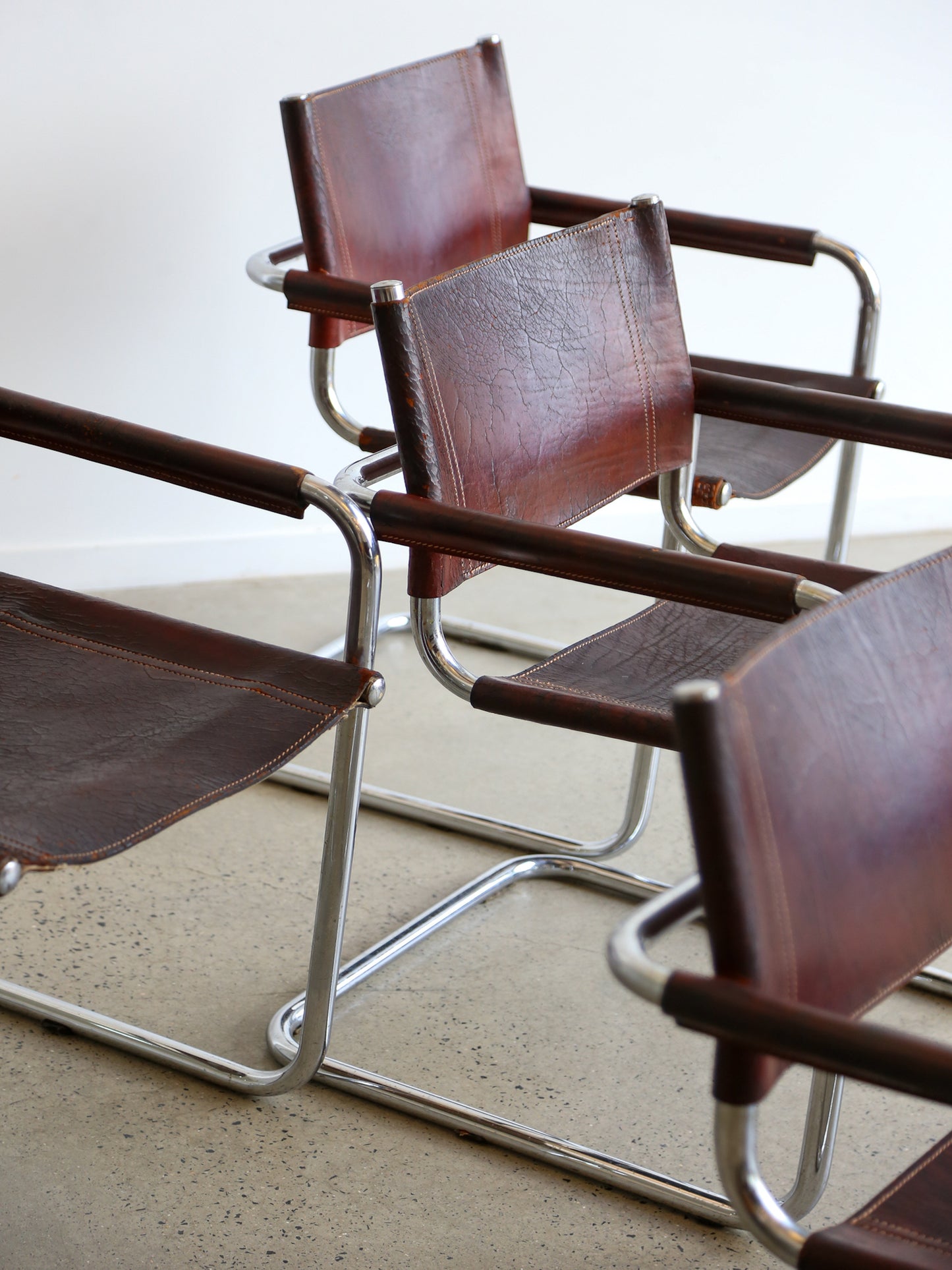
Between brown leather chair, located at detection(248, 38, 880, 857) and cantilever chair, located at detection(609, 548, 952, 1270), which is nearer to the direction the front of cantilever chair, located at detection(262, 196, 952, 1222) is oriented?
the cantilever chair

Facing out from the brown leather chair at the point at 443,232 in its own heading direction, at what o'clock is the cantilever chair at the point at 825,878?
The cantilever chair is roughly at 1 o'clock from the brown leather chair.

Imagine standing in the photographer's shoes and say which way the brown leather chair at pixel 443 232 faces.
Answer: facing the viewer and to the right of the viewer

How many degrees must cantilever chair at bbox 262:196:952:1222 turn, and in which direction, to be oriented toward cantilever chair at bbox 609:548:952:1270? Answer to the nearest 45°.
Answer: approximately 45° to its right

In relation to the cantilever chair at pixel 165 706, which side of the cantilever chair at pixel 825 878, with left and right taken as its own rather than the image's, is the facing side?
back

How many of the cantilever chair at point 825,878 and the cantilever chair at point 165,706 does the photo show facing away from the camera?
0

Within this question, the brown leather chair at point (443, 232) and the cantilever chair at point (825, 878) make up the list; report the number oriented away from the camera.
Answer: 0
